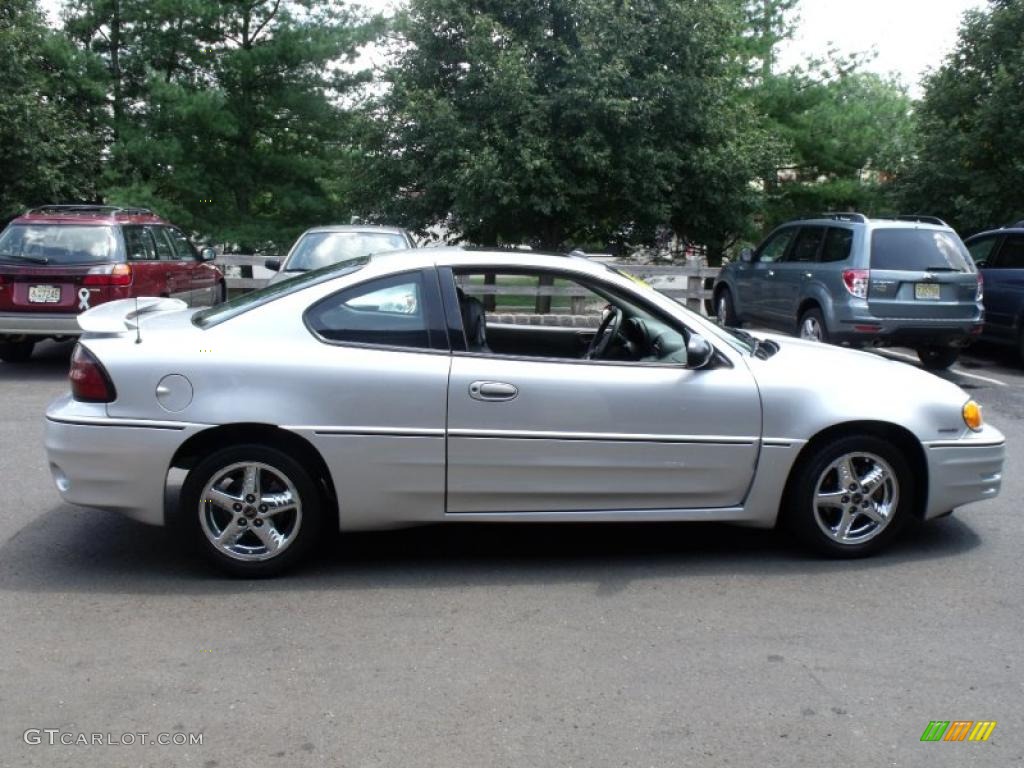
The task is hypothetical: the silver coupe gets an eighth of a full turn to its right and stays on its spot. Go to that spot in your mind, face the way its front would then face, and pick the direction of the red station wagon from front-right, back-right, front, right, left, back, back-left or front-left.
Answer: back

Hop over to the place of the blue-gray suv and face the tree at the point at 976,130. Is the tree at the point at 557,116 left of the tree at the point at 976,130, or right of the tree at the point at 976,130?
left

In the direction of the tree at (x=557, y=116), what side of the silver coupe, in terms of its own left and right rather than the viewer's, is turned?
left

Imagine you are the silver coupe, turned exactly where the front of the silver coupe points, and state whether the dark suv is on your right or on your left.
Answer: on your left

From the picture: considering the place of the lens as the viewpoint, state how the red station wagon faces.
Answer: facing away from the viewer and to the right of the viewer

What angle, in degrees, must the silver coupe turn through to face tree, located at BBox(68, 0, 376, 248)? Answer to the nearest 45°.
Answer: approximately 90° to its left

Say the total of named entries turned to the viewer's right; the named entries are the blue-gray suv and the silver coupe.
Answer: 1

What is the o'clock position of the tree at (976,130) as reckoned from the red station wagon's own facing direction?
The tree is roughly at 1 o'clock from the red station wagon.

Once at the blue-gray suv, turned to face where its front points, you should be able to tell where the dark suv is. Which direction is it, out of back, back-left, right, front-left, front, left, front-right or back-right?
right

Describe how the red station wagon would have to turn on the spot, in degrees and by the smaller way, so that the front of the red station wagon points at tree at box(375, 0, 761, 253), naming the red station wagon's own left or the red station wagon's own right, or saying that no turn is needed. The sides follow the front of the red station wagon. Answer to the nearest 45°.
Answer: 0° — it already faces it

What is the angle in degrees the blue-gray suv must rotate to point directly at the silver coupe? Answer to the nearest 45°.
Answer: approximately 135° to its left

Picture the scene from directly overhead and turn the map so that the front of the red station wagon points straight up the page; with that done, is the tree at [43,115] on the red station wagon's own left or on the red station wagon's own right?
on the red station wagon's own left

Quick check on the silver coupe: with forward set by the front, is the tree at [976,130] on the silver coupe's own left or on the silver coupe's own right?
on the silver coupe's own left

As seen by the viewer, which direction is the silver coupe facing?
to the viewer's right
